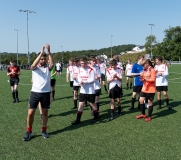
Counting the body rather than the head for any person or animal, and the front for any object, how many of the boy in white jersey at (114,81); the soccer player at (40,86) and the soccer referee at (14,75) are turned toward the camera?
3

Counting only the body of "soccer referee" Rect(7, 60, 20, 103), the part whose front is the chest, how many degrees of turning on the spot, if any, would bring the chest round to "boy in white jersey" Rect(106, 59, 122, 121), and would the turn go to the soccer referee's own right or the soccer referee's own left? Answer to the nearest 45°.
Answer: approximately 45° to the soccer referee's own left

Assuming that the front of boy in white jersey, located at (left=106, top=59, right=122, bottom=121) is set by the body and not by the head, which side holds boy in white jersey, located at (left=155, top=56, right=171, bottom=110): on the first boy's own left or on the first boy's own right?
on the first boy's own left

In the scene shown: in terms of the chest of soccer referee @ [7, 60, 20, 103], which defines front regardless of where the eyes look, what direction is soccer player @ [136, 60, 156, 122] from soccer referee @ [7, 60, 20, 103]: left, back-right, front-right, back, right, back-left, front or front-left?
front-left

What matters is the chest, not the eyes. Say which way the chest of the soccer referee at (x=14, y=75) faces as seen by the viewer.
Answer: toward the camera

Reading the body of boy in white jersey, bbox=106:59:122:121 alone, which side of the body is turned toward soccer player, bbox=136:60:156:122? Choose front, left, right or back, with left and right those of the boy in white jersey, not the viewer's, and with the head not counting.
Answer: left

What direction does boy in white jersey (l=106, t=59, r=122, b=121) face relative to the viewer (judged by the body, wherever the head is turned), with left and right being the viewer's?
facing the viewer

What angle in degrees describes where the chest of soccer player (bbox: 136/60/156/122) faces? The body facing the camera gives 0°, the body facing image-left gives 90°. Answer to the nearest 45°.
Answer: approximately 45°

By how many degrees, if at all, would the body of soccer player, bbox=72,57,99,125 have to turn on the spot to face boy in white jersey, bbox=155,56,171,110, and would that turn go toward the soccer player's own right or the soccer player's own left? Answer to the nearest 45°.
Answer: approximately 180°

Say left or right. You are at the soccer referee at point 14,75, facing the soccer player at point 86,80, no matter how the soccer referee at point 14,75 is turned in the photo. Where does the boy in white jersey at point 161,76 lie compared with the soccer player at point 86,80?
left

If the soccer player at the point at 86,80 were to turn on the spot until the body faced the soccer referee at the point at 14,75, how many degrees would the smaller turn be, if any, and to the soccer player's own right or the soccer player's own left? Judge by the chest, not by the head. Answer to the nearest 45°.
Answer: approximately 90° to the soccer player's own right

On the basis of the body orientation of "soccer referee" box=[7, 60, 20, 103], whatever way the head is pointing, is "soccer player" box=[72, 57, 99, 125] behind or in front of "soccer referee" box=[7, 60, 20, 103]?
in front
